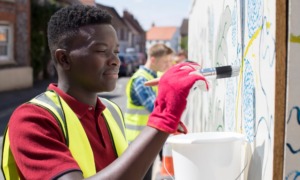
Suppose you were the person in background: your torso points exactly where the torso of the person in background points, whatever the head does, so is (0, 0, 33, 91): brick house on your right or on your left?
on your left

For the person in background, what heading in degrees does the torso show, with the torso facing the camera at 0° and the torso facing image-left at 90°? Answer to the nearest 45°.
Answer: approximately 270°

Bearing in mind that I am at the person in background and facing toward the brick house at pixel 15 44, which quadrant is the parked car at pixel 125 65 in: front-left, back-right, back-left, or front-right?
front-right

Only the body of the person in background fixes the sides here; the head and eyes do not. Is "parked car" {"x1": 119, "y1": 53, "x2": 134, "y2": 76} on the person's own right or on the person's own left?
on the person's own left

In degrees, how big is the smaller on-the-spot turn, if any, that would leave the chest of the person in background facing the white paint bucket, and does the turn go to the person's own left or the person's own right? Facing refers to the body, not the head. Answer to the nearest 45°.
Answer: approximately 90° to the person's own right

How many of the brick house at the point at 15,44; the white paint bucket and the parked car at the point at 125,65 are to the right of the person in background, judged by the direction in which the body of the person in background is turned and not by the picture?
1
